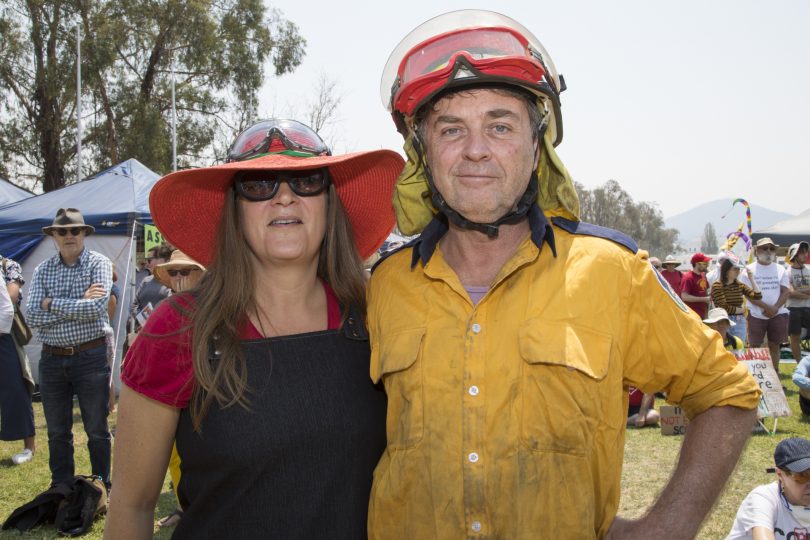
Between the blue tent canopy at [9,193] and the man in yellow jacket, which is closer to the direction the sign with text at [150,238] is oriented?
the man in yellow jacket

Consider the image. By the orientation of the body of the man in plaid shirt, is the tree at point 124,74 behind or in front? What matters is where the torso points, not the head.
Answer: behind

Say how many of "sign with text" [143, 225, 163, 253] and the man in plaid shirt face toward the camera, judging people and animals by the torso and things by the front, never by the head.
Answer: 2

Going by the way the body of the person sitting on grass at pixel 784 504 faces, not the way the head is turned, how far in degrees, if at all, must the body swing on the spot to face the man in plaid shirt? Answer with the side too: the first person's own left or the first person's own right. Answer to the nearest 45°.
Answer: approximately 135° to the first person's own right

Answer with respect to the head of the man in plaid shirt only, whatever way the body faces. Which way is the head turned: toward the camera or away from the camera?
toward the camera

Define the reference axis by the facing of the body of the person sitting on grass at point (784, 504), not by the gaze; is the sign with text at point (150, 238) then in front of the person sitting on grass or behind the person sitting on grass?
behind

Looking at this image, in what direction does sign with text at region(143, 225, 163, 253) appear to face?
toward the camera

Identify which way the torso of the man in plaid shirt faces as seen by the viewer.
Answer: toward the camera

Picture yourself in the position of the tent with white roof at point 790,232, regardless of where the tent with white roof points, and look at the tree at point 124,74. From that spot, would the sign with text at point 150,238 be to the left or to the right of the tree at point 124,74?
left
